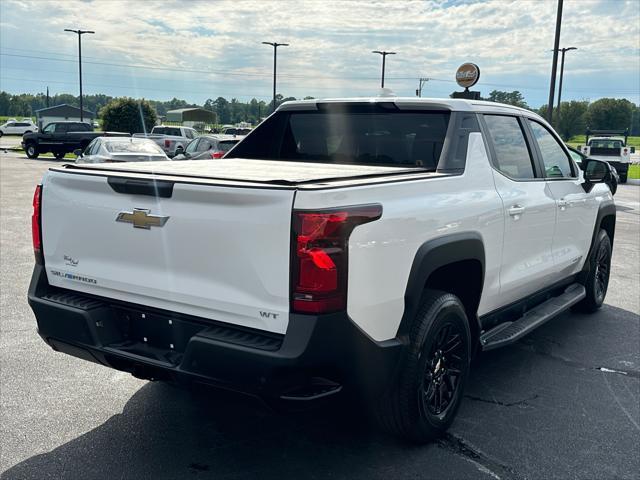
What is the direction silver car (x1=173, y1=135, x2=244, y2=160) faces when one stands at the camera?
facing away from the viewer and to the left of the viewer

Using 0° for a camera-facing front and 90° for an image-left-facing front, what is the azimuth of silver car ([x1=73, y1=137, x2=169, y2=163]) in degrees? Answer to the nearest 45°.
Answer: approximately 135°

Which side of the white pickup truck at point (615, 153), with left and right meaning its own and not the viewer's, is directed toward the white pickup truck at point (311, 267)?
back

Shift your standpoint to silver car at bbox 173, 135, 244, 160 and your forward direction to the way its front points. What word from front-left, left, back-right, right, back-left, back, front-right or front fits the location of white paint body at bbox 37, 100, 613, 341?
back-left

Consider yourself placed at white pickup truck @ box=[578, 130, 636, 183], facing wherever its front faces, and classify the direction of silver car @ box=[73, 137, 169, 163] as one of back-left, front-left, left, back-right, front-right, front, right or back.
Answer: back-left

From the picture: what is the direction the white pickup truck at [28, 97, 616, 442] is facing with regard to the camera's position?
facing away from the viewer and to the right of the viewer

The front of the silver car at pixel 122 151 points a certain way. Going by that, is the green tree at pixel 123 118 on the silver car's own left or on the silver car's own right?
on the silver car's own right

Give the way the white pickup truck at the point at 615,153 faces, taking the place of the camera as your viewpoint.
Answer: facing away from the viewer
